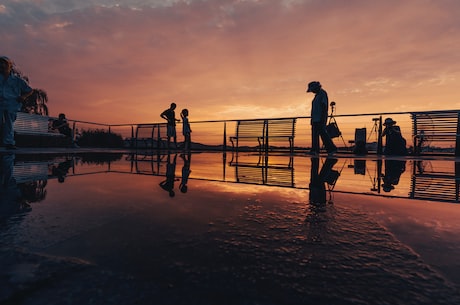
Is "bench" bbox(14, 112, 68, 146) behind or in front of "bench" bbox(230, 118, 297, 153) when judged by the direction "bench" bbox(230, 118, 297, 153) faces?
in front

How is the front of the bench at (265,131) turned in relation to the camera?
facing the viewer and to the left of the viewer

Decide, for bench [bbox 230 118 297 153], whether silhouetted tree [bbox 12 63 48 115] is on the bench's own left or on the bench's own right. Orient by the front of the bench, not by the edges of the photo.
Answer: on the bench's own right

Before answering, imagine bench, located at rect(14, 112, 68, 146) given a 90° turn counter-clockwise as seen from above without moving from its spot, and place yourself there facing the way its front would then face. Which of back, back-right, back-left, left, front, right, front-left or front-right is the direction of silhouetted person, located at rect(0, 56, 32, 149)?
back-right

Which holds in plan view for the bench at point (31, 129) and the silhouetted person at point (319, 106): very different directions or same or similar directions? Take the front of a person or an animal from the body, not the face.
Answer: very different directions

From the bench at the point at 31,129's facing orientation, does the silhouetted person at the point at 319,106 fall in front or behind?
in front

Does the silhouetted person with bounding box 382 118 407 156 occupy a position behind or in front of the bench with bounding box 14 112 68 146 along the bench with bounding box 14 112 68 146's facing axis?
in front

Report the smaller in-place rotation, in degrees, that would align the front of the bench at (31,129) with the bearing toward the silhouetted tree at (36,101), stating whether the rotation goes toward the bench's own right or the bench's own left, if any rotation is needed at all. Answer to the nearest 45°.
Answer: approximately 135° to the bench's own left
